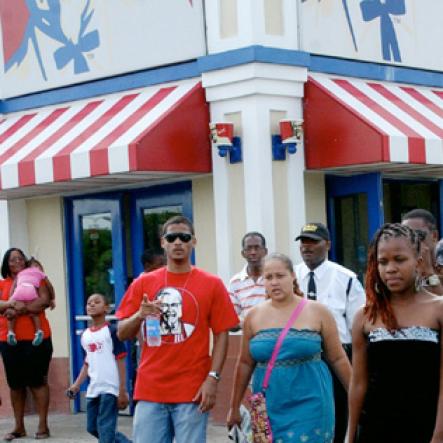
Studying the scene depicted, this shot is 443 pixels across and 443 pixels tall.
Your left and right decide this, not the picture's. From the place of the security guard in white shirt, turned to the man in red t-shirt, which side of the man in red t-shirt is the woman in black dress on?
left

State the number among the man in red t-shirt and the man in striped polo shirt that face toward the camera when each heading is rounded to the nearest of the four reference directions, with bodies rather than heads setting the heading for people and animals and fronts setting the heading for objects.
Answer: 2

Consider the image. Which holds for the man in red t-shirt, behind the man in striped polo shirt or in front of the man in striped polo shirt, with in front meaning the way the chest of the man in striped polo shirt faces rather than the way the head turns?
in front

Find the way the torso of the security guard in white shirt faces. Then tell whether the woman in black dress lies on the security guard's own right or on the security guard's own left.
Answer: on the security guard's own left

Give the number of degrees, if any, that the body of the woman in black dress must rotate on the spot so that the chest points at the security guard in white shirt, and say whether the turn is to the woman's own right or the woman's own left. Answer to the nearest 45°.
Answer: approximately 180°

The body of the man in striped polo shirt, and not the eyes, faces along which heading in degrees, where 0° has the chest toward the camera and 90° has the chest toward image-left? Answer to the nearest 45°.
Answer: approximately 0°

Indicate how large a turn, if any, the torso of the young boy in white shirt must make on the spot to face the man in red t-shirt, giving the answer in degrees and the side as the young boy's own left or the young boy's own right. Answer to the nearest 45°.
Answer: approximately 45° to the young boy's own left

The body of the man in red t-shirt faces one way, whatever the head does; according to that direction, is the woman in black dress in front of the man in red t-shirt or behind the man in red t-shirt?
in front

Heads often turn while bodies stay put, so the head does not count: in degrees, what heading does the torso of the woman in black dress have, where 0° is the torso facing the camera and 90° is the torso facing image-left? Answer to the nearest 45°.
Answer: approximately 0°

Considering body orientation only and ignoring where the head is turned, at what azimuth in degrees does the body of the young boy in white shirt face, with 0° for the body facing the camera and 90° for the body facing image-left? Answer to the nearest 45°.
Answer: approximately 45°

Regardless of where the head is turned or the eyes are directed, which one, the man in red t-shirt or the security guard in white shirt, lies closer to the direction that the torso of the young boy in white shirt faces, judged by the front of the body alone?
the man in red t-shirt
